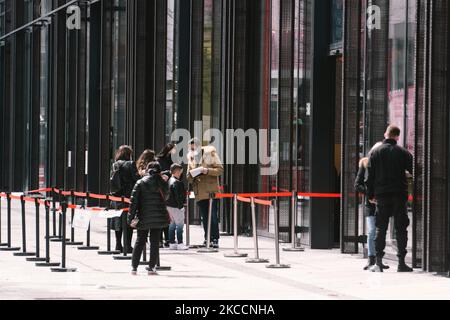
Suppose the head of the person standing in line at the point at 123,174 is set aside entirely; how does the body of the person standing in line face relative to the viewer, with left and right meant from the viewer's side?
facing away from the viewer and to the right of the viewer

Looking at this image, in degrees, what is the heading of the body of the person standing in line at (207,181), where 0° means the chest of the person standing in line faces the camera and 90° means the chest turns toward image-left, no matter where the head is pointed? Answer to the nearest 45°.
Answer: approximately 45°

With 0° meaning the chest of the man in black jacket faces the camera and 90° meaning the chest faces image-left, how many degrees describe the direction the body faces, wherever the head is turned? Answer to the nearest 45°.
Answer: approximately 180°

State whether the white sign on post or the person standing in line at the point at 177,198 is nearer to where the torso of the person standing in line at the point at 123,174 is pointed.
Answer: the person standing in line

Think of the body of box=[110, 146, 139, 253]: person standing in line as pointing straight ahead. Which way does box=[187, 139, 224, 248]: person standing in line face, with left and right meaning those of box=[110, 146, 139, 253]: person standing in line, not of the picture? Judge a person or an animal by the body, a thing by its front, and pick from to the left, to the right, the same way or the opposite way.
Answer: the opposite way

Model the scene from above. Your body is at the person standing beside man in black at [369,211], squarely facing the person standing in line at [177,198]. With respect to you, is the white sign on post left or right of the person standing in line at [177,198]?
left

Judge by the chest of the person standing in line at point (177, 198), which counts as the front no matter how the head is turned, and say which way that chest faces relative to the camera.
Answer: to the viewer's right

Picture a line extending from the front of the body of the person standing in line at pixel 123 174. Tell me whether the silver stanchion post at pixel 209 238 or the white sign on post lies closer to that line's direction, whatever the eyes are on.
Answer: the silver stanchion post

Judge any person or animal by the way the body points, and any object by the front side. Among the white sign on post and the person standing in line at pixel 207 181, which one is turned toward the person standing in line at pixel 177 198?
the person standing in line at pixel 207 181
